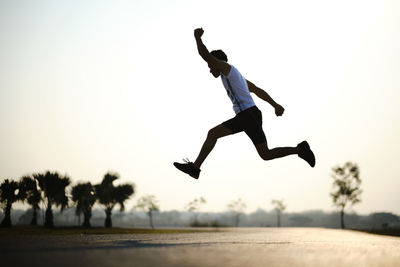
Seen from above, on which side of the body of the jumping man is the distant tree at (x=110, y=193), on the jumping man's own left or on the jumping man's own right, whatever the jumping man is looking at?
on the jumping man's own right

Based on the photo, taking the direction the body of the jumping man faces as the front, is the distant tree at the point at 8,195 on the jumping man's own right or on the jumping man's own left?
on the jumping man's own right

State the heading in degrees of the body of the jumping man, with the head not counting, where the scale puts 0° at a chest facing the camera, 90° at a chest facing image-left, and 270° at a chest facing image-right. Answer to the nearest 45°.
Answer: approximately 90°

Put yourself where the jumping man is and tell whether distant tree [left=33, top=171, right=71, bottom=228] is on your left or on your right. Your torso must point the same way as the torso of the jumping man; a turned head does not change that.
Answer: on your right
